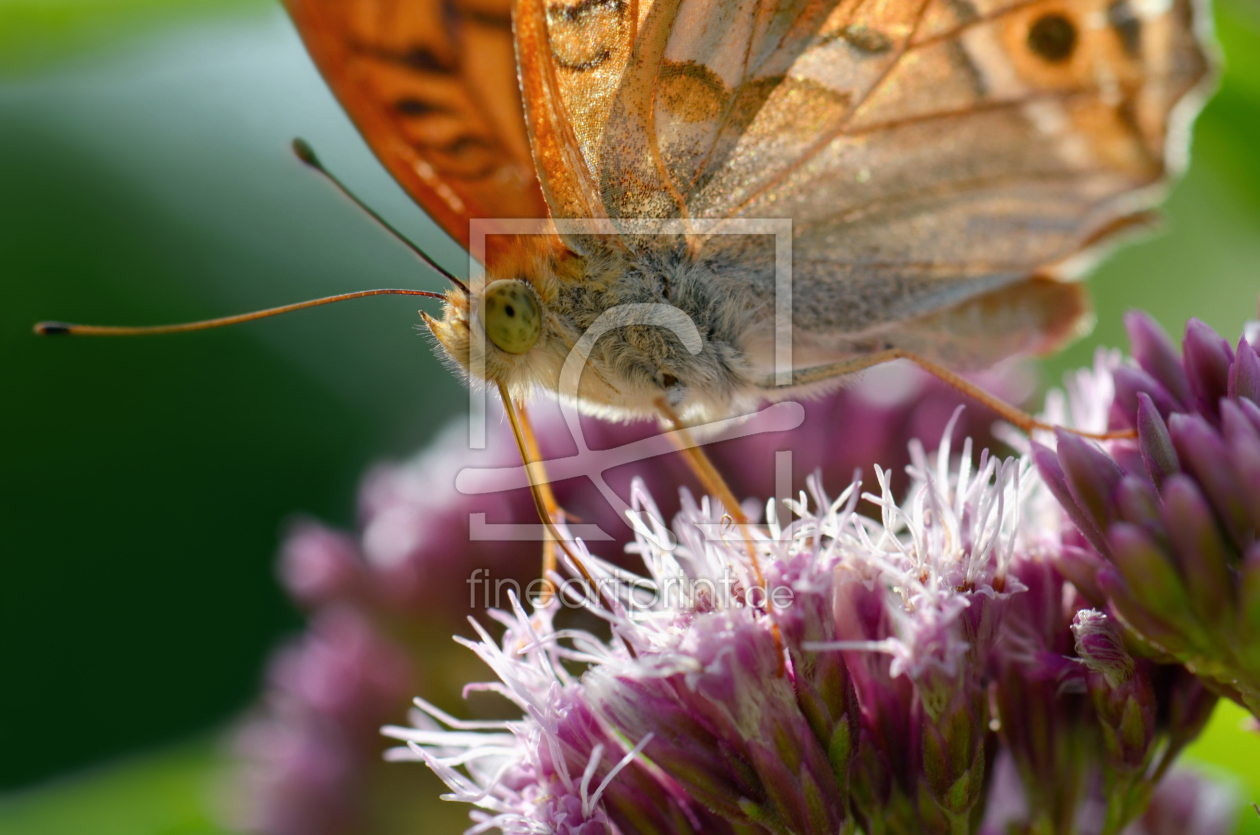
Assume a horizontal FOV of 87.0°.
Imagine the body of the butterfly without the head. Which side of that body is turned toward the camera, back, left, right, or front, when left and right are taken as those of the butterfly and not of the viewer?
left
